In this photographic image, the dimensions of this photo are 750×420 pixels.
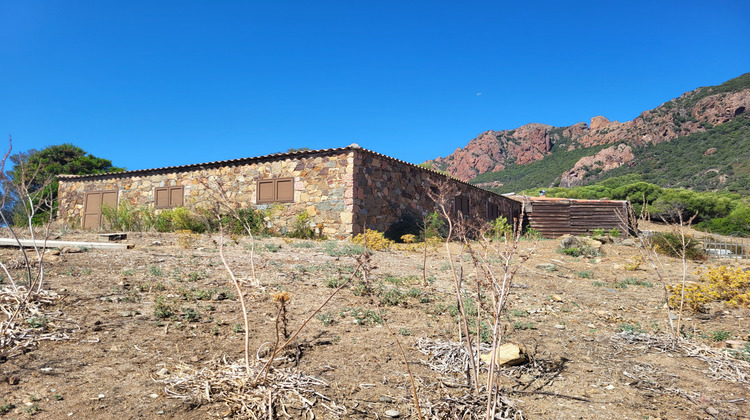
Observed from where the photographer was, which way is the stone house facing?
facing the viewer and to the left of the viewer

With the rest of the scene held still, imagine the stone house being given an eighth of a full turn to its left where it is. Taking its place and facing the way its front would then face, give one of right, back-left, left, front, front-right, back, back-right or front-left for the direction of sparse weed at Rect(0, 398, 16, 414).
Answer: front

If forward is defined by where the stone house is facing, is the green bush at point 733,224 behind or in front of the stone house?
behind

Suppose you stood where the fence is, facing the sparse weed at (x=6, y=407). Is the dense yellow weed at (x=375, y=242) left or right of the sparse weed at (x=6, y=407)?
right

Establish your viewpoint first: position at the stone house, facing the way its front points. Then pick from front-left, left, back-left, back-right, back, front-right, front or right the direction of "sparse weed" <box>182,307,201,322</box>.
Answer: front-left

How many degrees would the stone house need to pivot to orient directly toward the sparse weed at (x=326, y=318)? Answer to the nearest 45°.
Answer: approximately 45° to its left

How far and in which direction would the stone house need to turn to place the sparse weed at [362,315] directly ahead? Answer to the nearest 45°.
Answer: approximately 45° to its left

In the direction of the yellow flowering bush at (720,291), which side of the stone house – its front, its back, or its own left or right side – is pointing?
left

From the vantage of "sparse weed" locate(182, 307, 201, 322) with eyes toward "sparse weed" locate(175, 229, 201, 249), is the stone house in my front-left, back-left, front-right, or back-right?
front-right

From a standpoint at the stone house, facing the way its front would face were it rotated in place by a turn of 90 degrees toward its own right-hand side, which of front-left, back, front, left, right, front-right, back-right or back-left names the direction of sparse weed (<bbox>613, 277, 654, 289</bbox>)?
back

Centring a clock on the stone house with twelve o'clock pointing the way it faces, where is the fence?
The fence is roughly at 8 o'clock from the stone house.

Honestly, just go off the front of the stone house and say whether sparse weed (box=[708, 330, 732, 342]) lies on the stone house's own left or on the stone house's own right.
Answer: on the stone house's own left

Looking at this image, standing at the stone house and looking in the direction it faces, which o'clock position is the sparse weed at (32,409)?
The sparse weed is roughly at 11 o'clock from the stone house.

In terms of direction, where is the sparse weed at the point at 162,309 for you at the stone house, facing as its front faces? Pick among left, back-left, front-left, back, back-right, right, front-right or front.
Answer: front-left
